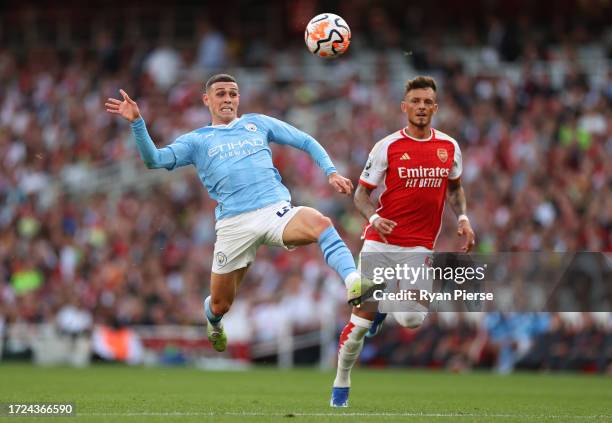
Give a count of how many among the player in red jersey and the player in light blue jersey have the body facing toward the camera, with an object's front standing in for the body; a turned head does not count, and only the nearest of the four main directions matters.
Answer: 2

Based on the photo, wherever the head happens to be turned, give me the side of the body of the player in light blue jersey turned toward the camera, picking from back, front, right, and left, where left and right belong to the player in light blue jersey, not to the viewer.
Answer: front

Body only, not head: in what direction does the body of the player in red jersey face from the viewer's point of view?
toward the camera

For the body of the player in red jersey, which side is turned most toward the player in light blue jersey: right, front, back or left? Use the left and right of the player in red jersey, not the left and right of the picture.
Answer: right

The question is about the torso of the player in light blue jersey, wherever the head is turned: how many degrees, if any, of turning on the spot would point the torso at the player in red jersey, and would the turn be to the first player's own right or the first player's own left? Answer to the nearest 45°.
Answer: approximately 90° to the first player's own left
